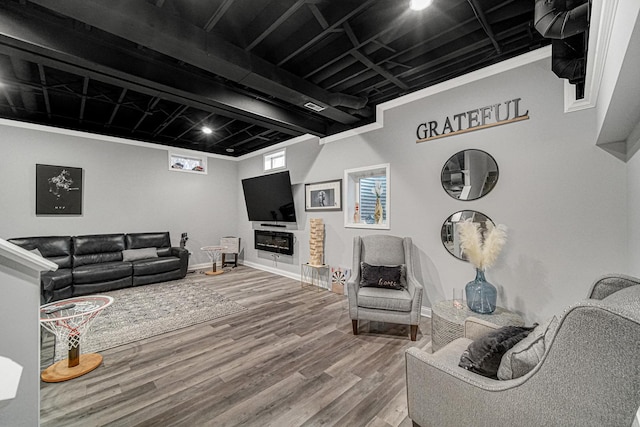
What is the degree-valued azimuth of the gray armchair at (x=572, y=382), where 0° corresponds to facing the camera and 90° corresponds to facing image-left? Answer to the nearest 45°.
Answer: approximately 90°

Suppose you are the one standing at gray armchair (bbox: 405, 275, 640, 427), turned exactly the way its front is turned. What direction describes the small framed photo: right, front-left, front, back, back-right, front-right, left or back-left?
front-right

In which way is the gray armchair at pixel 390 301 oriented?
toward the camera

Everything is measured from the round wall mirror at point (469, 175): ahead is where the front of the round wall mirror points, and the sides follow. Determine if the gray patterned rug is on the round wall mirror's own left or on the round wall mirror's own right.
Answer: on the round wall mirror's own right

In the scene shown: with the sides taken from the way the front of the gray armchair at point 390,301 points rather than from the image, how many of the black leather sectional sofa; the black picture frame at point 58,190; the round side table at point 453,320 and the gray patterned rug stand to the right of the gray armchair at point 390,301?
3

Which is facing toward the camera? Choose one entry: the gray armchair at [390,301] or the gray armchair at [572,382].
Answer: the gray armchair at [390,301]

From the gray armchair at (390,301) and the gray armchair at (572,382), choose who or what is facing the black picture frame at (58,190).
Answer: the gray armchair at (572,382)

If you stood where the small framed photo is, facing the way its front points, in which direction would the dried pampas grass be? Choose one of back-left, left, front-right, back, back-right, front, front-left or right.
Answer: left

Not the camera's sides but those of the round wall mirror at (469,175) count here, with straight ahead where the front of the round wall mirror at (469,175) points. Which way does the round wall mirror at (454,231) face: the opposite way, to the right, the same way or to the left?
the same way

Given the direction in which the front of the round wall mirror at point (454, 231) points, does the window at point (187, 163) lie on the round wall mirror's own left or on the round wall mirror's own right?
on the round wall mirror's own right

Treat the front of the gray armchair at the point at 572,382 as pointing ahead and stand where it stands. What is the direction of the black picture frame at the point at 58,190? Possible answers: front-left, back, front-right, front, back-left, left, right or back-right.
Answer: front

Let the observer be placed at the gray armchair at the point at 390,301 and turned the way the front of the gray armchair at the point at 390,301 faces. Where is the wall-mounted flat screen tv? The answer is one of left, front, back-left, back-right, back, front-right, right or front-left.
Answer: back-right

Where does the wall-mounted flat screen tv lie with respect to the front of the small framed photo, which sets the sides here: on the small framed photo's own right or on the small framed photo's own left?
on the small framed photo's own right

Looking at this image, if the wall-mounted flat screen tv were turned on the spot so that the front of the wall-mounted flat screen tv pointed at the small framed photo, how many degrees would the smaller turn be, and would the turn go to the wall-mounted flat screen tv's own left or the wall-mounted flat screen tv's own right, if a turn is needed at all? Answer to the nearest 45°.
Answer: approximately 90° to the wall-mounted flat screen tv's own left

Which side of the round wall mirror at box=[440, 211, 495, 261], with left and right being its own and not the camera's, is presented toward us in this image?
front
